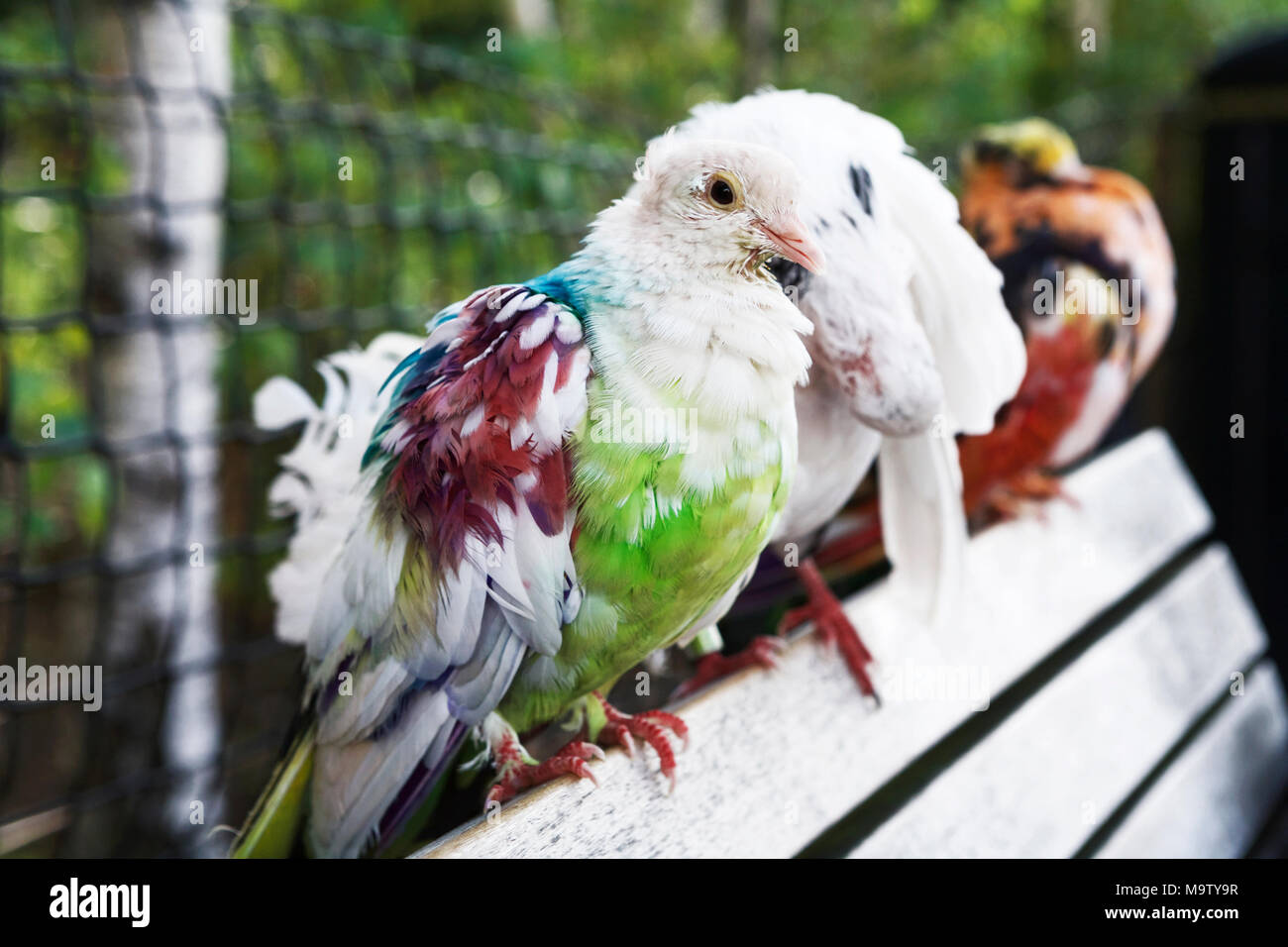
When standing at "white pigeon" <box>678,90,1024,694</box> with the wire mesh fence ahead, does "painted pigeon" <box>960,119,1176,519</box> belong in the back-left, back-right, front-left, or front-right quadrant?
front-right

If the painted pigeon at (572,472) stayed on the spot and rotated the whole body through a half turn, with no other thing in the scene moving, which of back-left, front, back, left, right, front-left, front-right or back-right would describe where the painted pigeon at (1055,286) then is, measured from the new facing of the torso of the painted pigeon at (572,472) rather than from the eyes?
right

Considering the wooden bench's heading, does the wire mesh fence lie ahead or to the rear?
to the rear

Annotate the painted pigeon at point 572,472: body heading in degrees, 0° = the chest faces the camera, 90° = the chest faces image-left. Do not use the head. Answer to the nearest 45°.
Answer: approximately 315°

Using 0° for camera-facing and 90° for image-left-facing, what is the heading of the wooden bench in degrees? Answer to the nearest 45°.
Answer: approximately 315°

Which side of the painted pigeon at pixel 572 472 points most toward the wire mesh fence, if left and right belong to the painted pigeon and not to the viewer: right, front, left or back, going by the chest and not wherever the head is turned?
back
